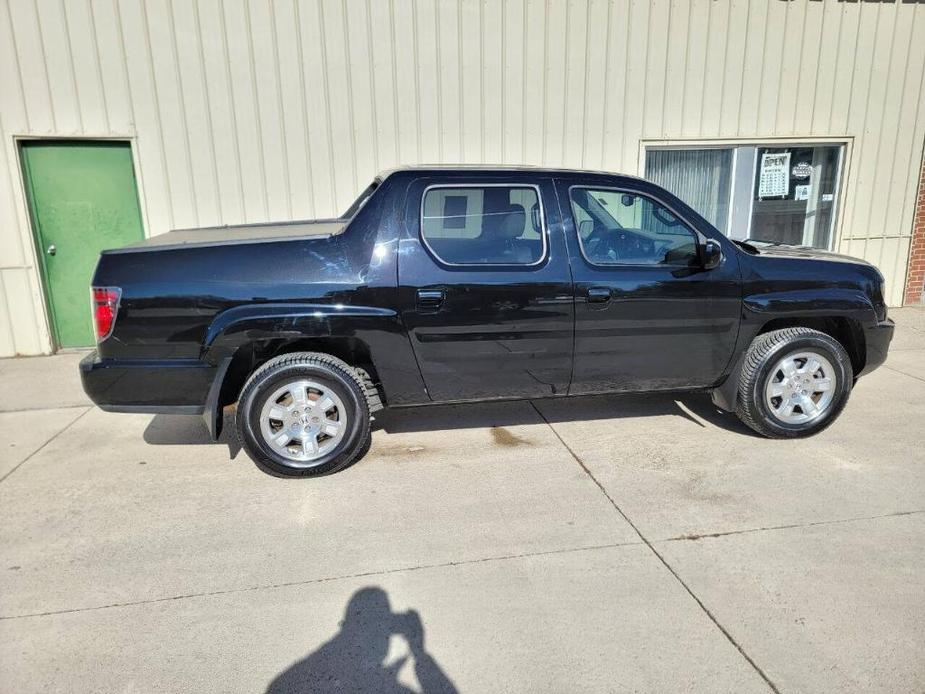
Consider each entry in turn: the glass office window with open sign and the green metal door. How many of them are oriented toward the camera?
2

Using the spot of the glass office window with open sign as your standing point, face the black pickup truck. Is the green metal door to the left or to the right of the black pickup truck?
right

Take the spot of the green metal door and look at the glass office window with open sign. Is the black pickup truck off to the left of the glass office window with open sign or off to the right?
right

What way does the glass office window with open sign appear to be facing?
toward the camera

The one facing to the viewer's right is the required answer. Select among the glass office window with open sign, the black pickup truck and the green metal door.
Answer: the black pickup truck

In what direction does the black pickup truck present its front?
to the viewer's right

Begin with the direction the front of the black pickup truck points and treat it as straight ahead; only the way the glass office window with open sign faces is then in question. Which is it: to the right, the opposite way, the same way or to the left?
to the right

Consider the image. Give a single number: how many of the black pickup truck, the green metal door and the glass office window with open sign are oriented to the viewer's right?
1

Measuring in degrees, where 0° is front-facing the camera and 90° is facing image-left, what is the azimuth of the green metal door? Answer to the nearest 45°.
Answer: approximately 0°

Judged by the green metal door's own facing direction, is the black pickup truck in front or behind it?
in front

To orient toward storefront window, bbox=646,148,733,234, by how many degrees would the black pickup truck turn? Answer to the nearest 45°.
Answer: approximately 45° to its left
